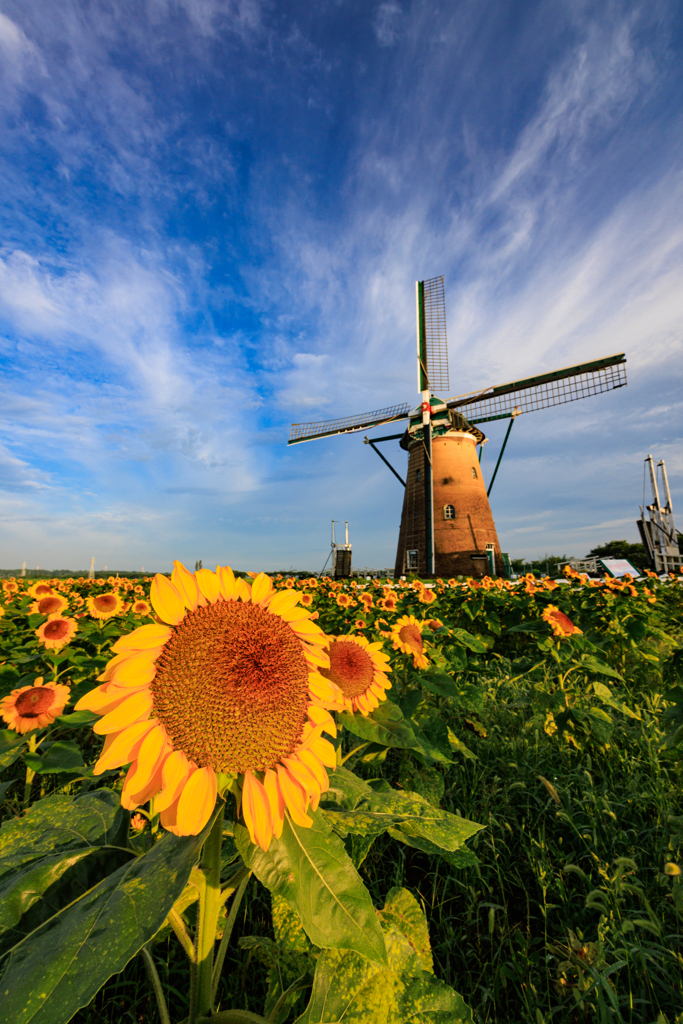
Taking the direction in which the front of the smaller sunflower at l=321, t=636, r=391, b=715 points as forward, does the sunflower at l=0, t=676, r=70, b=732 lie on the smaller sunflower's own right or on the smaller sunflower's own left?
on the smaller sunflower's own right

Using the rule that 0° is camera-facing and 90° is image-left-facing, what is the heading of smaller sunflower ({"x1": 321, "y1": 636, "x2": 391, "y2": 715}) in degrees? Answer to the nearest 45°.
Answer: approximately 0°

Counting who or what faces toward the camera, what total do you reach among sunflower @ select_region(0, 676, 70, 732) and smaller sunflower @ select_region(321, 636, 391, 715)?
2

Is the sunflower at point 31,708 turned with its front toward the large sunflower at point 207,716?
yes

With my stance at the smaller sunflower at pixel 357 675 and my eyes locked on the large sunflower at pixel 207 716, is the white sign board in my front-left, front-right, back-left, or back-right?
back-left

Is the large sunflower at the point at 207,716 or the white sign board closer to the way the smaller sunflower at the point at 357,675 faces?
the large sunflower

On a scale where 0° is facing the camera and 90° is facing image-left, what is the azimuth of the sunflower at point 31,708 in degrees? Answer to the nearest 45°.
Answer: approximately 0°

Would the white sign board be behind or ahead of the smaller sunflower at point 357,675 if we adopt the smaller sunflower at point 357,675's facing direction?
behind

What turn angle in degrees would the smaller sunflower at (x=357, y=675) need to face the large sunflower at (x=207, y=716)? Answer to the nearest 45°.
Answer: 0° — it already faces it
